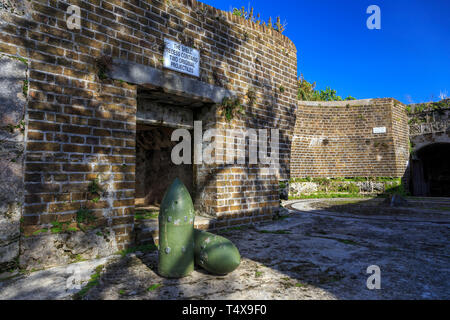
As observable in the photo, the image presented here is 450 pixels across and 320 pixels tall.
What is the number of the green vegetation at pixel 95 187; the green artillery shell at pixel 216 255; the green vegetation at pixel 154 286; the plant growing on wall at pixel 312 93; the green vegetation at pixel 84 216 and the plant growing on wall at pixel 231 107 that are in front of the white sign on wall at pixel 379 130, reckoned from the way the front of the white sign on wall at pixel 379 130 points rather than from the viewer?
5

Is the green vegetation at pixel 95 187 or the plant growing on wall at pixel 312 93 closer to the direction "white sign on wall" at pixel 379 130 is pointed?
the green vegetation

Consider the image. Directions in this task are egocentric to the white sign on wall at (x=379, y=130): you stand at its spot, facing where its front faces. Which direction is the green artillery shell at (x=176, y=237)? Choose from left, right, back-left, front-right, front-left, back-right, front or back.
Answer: front

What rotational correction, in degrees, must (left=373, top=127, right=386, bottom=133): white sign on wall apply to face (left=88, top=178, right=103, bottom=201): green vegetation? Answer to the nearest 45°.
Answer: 0° — it already faces it

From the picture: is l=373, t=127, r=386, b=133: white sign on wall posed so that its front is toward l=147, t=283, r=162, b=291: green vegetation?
yes

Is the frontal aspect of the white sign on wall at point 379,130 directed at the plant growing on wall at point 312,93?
no

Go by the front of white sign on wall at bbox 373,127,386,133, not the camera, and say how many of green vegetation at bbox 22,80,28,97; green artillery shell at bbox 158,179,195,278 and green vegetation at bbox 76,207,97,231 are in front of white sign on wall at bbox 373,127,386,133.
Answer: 3

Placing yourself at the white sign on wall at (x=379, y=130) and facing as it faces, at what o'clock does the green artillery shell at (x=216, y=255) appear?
The green artillery shell is roughly at 12 o'clock from the white sign on wall.

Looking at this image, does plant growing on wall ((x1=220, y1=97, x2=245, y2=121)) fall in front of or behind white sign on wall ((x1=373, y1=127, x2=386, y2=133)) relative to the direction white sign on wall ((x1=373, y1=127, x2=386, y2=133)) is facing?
in front

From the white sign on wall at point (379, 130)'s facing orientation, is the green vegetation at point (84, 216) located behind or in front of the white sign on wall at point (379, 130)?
in front

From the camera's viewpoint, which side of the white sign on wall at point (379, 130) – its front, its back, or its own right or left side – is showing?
front

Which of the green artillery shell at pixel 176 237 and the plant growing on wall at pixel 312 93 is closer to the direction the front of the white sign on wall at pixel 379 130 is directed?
the green artillery shell
